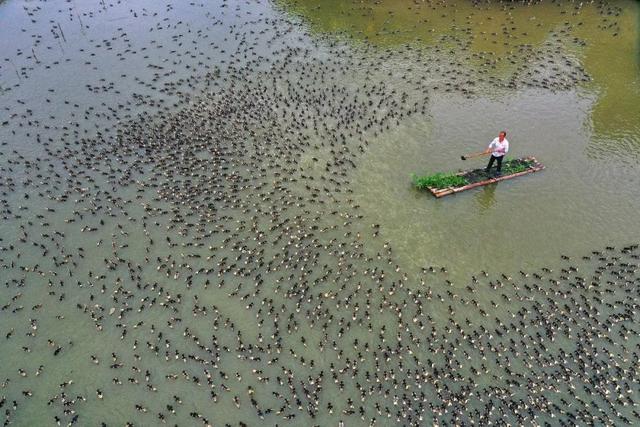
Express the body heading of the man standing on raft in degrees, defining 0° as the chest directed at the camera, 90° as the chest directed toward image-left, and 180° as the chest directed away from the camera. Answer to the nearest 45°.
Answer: approximately 45°
